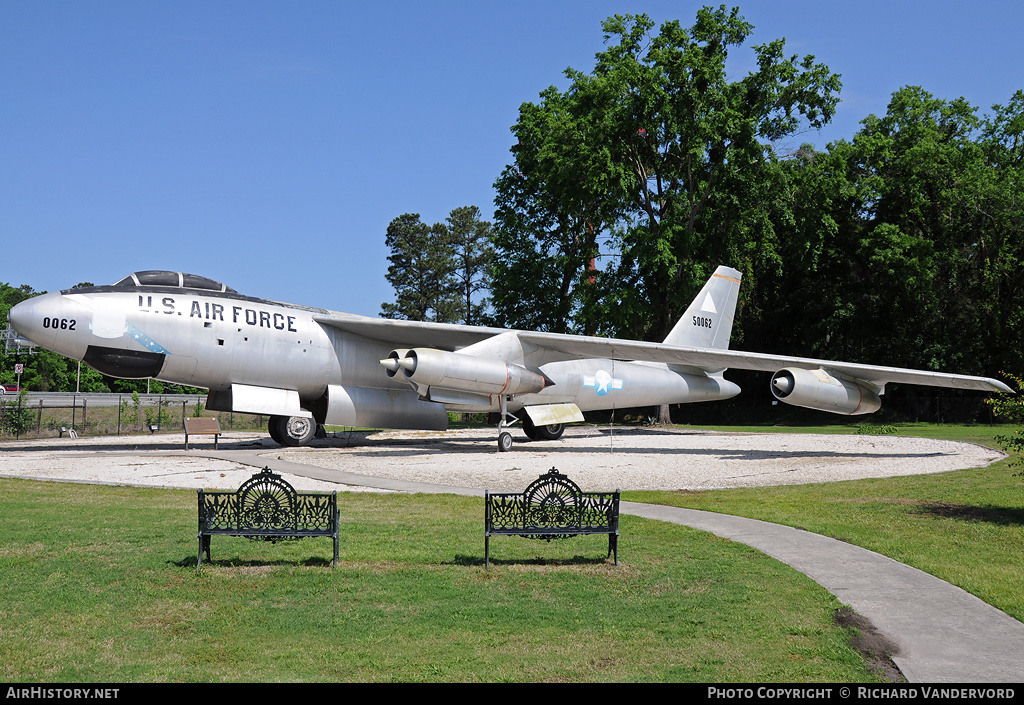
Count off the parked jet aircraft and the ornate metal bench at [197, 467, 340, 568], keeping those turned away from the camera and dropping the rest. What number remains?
1

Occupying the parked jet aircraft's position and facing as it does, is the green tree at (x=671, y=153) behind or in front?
behind

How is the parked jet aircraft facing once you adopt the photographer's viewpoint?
facing the viewer and to the left of the viewer

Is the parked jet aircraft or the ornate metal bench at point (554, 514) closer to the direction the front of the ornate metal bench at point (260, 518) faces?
the parked jet aircraft

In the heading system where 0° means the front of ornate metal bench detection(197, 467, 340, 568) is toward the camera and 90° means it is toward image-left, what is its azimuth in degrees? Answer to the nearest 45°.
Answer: approximately 180°

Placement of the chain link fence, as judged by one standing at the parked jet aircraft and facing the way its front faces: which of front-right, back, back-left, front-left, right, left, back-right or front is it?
right

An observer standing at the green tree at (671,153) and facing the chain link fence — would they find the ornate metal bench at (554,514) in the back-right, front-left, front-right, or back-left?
front-left

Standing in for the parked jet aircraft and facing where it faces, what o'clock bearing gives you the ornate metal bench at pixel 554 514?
The ornate metal bench is roughly at 10 o'clock from the parked jet aircraft.

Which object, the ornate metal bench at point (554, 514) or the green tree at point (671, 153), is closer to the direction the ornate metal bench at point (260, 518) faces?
the green tree

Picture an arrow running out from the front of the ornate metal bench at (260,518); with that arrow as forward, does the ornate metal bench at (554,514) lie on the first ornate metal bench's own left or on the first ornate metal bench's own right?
on the first ornate metal bench's own right

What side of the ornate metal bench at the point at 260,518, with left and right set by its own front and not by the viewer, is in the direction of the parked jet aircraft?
front

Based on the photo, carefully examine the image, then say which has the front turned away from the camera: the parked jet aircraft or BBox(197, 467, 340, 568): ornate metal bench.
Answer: the ornate metal bench

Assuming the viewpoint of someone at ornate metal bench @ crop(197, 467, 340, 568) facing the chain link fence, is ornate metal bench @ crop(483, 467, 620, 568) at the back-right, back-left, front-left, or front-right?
back-right
